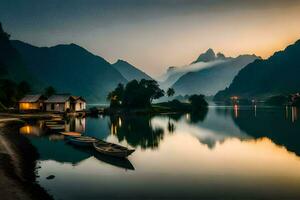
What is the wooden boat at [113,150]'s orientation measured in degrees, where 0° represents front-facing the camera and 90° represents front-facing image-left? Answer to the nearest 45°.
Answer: approximately 315°
